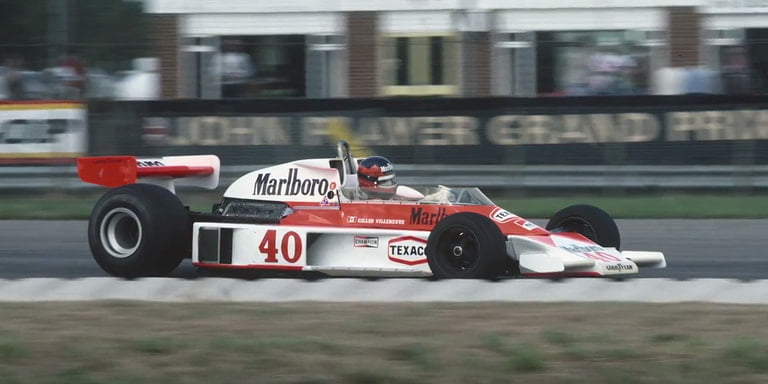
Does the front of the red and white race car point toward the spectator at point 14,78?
no

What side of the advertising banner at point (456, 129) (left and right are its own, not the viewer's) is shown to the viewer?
front

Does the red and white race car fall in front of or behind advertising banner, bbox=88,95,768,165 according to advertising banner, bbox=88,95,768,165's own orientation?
in front

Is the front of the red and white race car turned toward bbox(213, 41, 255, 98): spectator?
no

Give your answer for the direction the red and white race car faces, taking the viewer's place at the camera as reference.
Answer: facing the viewer and to the right of the viewer

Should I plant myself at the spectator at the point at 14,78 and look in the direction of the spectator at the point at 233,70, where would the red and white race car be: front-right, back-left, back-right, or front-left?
front-right

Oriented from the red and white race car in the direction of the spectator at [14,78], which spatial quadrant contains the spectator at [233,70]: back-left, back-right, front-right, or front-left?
front-right

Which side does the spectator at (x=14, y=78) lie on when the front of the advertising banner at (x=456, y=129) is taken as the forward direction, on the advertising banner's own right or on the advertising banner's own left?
on the advertising banner's own right

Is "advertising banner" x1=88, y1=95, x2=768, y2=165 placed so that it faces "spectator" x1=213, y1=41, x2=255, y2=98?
no

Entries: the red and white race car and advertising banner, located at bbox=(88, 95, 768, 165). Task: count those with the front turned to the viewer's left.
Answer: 0

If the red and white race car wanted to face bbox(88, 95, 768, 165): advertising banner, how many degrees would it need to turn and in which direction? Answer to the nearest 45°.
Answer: approximately 135° to its left
